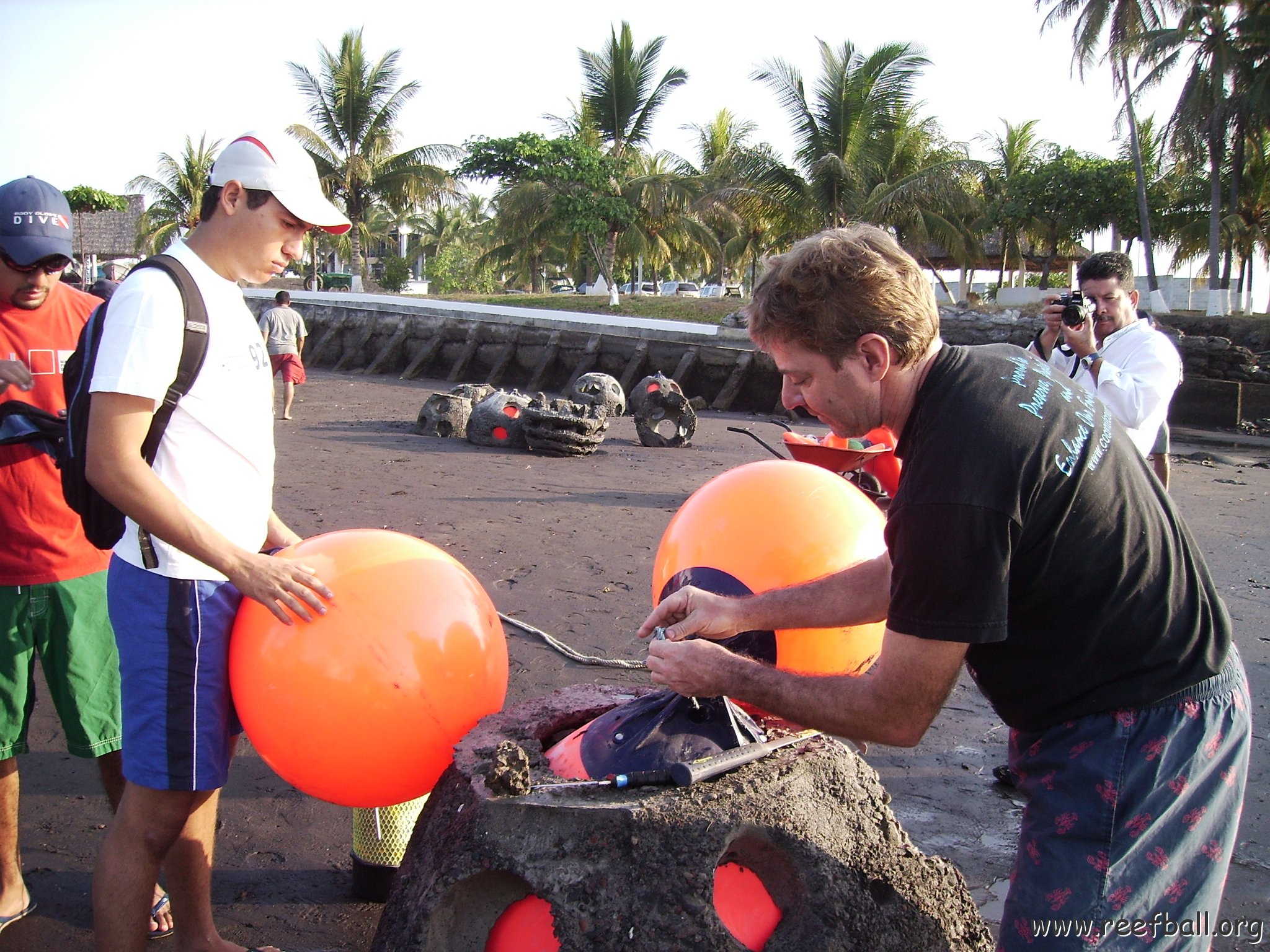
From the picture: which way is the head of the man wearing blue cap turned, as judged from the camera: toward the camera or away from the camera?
toward the camera

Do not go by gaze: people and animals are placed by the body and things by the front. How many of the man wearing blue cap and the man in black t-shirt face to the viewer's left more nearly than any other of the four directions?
1

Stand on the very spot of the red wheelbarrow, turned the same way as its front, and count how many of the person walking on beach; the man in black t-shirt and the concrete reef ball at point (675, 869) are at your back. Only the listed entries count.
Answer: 1

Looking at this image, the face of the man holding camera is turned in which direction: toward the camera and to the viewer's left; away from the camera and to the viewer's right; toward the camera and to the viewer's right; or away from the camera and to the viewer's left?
toward the camera and to the viewer's left

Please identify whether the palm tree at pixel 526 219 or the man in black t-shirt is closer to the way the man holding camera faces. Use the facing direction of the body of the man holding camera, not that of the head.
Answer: the man in black t-shirt

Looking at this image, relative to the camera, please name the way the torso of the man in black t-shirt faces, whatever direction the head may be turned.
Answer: to the viewer's left

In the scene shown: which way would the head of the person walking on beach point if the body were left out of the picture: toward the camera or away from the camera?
away from the camera

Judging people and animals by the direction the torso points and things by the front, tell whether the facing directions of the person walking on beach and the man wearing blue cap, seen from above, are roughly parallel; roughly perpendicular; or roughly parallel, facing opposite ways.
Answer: roughly parallel, facing opposite ways

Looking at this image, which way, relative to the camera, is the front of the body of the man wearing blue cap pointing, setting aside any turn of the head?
toward the camera

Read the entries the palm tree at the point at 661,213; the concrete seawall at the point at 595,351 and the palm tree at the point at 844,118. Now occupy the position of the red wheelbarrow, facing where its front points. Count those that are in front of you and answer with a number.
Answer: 0

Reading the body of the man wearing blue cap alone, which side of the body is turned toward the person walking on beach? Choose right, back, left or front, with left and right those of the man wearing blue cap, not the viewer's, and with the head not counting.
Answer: back

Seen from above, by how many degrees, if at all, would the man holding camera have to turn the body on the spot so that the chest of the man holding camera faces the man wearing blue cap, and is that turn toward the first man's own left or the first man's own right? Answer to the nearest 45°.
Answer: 0° — they already face them

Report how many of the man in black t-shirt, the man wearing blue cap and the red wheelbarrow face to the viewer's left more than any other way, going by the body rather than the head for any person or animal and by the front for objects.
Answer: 1
